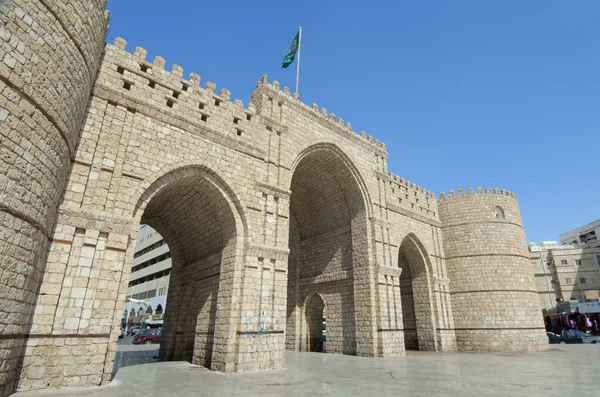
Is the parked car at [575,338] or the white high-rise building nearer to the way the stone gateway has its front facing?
the parked car

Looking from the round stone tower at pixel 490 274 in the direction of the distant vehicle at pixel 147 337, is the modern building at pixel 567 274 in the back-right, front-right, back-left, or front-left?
back-right

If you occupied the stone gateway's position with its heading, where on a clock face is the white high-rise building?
The white high-rise building is roughly at 7 o'clock from the stone gateway.

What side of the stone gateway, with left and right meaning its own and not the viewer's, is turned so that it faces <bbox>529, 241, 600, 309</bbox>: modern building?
left

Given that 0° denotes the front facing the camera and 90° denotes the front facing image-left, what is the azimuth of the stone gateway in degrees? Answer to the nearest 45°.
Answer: approximately 315°

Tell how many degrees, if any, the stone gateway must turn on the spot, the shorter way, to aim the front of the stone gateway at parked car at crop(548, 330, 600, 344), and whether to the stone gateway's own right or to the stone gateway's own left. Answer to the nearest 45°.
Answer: approximately 90° to the stone gateway's own left

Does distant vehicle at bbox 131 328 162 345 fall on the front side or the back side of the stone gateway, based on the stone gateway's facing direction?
on the back side

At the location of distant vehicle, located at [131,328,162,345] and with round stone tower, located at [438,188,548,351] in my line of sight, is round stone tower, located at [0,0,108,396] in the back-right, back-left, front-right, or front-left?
front-right

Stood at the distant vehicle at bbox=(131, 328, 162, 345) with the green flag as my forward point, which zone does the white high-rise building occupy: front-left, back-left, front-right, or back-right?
back-left

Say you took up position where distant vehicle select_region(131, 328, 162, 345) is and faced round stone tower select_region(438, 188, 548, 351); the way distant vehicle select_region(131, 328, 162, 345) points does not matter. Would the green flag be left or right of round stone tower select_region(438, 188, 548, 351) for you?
right
